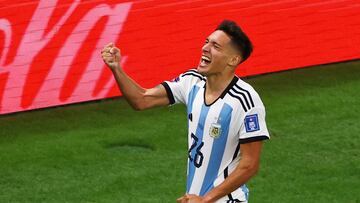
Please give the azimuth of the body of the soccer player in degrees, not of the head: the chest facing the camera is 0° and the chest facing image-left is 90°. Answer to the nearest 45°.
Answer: approximately 45°
